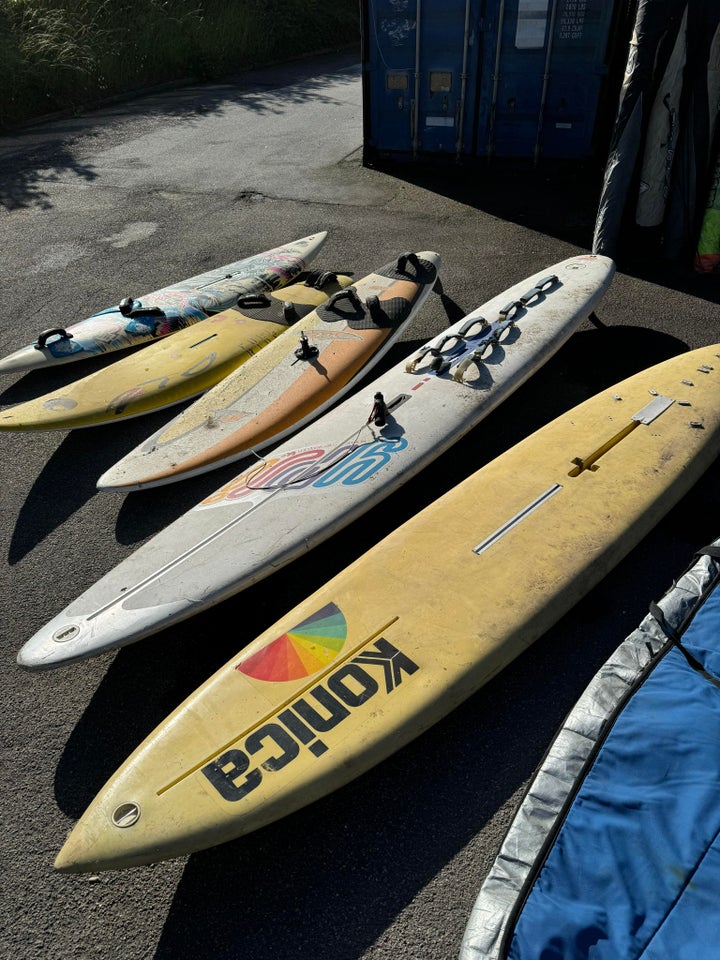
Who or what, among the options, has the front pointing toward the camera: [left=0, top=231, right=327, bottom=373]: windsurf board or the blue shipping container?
the blue shipping container

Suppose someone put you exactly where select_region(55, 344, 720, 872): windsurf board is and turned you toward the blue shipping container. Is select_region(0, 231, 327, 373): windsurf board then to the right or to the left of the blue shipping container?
left

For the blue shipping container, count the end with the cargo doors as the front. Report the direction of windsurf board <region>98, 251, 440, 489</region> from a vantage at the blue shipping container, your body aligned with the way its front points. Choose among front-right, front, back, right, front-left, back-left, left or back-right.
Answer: front

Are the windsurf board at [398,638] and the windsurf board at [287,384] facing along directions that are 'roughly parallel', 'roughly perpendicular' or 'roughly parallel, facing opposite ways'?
roughly parallel

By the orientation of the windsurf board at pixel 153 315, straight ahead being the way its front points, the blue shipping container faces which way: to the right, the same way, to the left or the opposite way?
the opposite way

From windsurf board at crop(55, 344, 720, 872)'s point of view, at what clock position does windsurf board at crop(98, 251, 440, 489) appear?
windsurf board at crop(98, 251, 440, 489) is roughly at 4 o'clock from windsurf board at crop(55, 344, 720, 872).

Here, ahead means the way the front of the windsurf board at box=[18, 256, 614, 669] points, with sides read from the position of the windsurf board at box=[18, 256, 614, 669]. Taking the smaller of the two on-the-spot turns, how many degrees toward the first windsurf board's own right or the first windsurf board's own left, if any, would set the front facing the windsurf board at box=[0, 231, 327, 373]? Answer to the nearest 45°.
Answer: approximately 90° to the first windsurf board's own right

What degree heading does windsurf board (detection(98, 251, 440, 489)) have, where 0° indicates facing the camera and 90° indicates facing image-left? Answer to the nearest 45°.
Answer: approximately 45°

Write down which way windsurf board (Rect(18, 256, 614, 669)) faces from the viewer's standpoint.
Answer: facing the viewer and to the left of the viewer

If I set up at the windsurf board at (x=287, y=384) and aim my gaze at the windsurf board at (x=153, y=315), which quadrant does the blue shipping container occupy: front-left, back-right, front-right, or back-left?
front-right

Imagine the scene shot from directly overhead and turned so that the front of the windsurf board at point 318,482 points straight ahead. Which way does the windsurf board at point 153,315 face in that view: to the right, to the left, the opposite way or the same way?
the opposite way

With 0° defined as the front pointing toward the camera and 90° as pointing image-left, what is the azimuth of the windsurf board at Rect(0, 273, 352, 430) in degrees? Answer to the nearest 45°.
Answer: approximately 45°

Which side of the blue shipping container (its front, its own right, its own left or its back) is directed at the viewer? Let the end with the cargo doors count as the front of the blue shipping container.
front

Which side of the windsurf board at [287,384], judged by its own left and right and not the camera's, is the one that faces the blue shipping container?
back

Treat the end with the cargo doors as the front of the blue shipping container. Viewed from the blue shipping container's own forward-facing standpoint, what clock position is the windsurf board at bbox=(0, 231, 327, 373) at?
The windsurf board is roughly at 1 o'clock from the blue shipping container.

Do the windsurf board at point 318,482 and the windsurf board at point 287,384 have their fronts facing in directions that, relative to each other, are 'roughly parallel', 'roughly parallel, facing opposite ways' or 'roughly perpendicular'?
roughly parallel

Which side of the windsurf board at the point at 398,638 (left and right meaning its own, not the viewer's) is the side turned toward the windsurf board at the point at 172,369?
right

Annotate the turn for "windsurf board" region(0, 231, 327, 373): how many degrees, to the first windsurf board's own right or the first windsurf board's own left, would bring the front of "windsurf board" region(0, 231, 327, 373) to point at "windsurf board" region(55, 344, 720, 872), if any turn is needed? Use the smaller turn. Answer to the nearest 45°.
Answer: approximately 135° to the first windsurf board's own right

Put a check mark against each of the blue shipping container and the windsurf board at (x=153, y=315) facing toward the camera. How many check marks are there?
1
